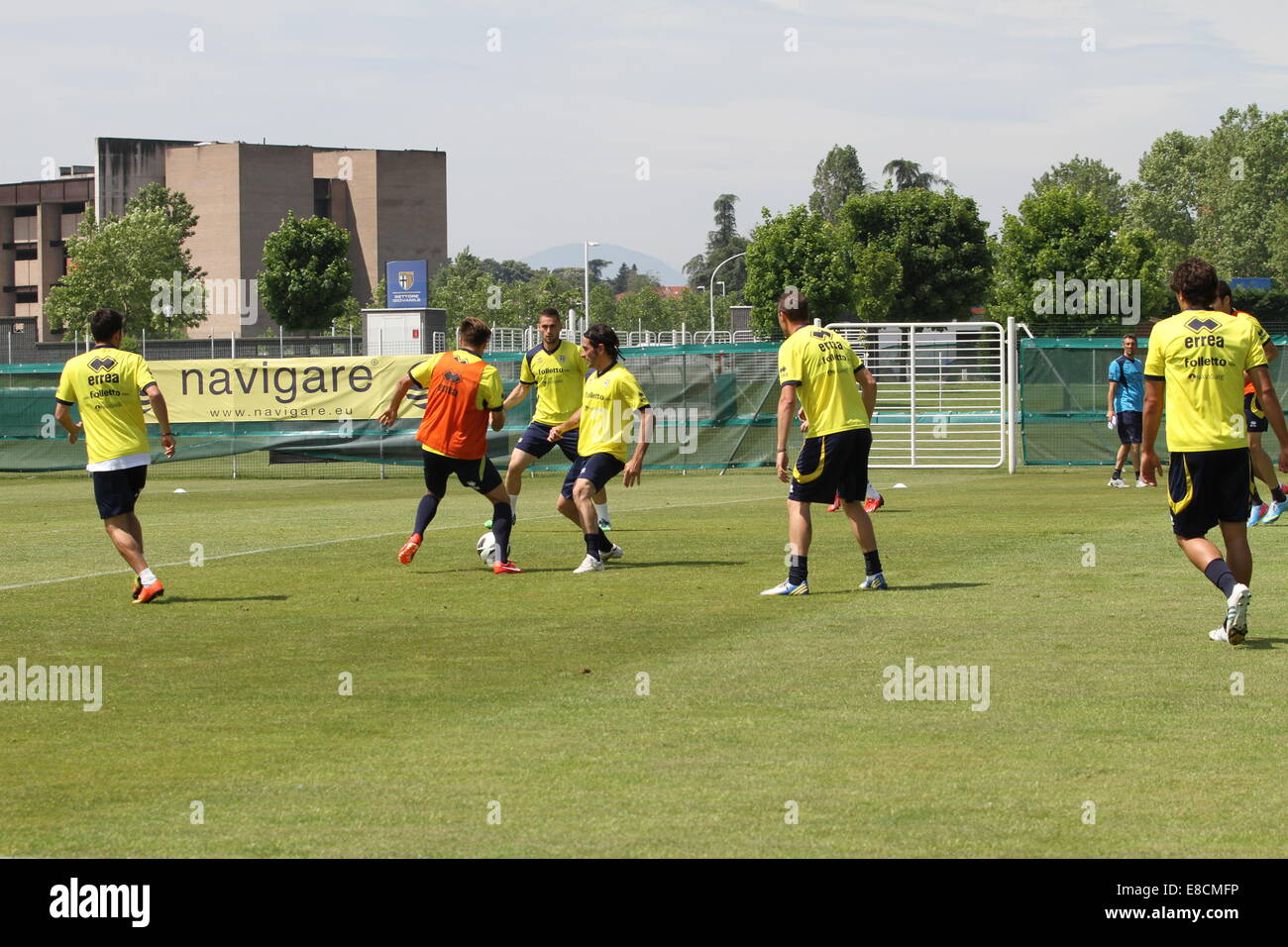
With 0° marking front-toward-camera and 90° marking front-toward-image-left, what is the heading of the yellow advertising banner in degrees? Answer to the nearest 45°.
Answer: approximately 0°

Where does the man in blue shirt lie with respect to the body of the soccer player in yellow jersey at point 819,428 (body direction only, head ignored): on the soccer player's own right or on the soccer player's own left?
on the soccer player's own right

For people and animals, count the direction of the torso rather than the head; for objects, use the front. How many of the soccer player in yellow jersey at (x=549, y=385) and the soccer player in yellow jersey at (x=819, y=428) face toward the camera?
1

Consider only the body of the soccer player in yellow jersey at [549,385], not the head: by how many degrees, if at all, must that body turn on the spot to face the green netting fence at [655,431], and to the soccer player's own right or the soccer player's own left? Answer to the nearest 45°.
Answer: approximately 180°

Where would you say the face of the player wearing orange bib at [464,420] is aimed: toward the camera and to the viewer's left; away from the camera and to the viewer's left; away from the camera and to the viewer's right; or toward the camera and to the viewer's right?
away from the camera and to the viewer's right

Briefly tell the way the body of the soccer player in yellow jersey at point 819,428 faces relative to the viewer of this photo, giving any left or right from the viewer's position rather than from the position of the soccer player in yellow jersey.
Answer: facing away from the viewer and to the left of the viewer
